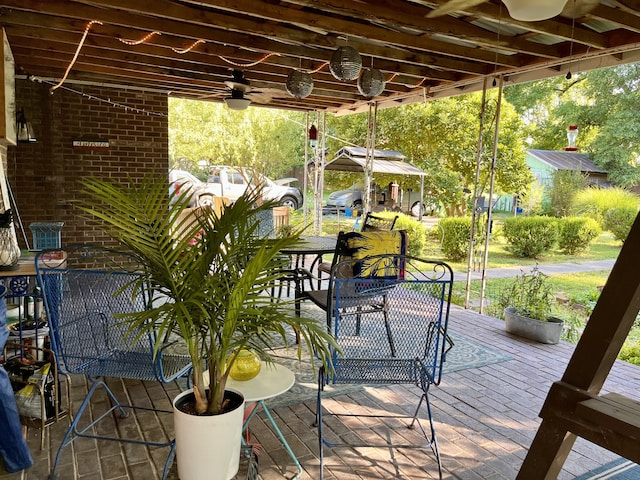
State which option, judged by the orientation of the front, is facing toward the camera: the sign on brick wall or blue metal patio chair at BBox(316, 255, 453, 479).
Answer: the sign on brick wall

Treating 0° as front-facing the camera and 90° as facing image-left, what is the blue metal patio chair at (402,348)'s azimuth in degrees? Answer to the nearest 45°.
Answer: approximately 180°

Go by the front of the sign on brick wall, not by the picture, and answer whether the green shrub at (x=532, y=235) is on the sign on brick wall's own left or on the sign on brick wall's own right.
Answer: on the sign on brick wall's own left

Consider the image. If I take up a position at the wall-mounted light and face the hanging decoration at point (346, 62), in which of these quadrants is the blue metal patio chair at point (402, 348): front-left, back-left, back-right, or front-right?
front-right

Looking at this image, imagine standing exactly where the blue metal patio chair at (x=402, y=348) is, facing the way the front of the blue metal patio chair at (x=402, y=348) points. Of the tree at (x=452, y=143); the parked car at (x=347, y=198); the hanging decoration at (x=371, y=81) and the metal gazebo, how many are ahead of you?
4

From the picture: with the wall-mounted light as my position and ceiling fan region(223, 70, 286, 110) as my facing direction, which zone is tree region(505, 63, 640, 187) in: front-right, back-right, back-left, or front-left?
front-left

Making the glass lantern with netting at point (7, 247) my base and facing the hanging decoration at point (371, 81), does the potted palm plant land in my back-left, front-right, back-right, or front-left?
front-right

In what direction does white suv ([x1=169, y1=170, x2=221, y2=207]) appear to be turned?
to the viewer's right

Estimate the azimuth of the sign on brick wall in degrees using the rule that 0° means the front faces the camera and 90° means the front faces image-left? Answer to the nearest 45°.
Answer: approximately 0°
